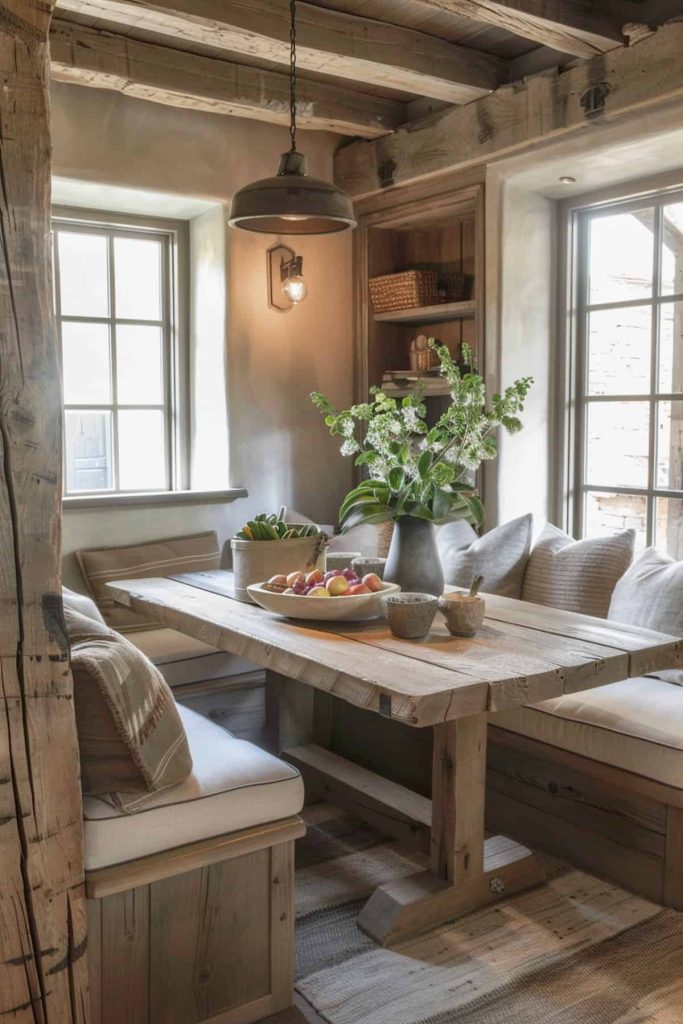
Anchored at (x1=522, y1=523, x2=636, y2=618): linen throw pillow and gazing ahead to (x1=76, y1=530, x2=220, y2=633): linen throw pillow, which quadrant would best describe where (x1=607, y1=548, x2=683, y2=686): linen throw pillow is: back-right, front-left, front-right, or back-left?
back-left

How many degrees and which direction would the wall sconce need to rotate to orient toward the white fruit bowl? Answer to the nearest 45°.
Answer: approximately 45° to its right

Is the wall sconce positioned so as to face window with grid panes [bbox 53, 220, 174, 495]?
no

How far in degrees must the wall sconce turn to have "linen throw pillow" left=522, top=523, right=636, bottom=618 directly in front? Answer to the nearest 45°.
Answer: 0° — it already faces it

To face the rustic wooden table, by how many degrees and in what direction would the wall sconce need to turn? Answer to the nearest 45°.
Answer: approximately 45° to its right

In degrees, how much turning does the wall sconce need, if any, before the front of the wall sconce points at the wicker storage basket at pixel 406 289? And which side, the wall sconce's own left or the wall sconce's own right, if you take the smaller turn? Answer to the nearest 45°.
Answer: approximately 45° to the wall sconce's own left

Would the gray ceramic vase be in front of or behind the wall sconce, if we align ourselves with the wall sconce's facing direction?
in front

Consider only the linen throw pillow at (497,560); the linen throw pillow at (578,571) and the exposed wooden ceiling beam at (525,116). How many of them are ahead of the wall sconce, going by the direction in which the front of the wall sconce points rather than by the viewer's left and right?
3

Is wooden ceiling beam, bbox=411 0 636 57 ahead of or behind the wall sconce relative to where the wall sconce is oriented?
ahead

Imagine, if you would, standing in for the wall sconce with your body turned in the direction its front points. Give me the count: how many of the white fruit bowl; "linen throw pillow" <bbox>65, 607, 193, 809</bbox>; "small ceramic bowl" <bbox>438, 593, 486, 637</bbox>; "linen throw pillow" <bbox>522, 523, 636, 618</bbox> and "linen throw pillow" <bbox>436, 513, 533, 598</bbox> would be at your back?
0

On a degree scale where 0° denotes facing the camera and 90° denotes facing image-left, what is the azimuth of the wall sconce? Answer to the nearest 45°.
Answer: approximately 315°

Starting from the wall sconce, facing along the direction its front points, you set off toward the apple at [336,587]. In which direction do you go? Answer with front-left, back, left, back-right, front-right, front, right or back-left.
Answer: front-right
